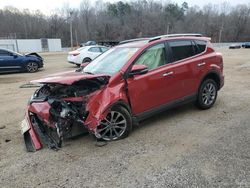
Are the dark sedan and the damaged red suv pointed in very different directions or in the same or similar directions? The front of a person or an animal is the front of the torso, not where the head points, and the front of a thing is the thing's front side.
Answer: very different directions

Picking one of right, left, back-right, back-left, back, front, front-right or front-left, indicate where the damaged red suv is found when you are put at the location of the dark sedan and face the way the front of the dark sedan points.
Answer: right

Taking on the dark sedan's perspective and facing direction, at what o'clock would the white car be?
The white car is roughly at 12 o'clock from the dark sedan.

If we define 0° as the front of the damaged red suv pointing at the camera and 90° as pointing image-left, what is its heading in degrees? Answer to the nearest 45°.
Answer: approximately 45°

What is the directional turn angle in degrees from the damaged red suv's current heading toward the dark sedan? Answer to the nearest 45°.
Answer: approximately 90° to its right

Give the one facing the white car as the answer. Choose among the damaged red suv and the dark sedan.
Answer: the dark sedan

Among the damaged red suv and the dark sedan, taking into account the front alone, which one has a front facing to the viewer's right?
the dark sedan

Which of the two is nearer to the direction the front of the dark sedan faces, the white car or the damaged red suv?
the white car

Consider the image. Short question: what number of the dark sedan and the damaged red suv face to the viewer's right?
1

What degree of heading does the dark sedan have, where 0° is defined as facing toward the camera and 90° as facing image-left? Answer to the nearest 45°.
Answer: approximately 270°
